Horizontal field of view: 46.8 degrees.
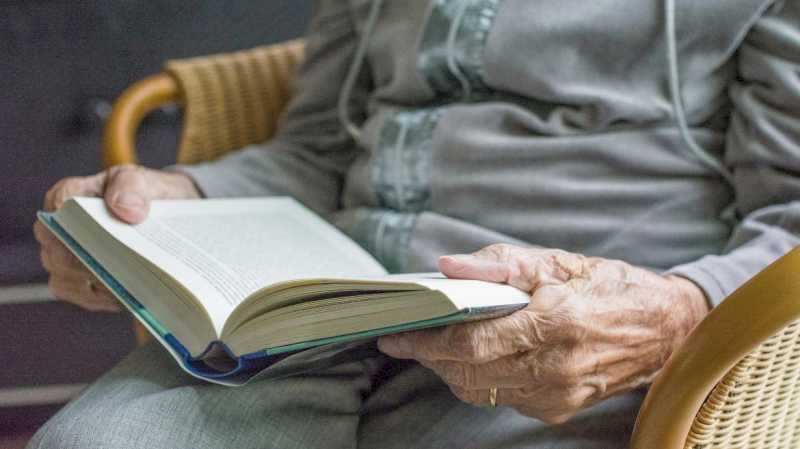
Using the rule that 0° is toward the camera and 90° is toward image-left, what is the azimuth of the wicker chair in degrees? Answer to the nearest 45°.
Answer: approximately 45°

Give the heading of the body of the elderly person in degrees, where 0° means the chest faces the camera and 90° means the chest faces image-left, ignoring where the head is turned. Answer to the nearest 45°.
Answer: approximately 45°
